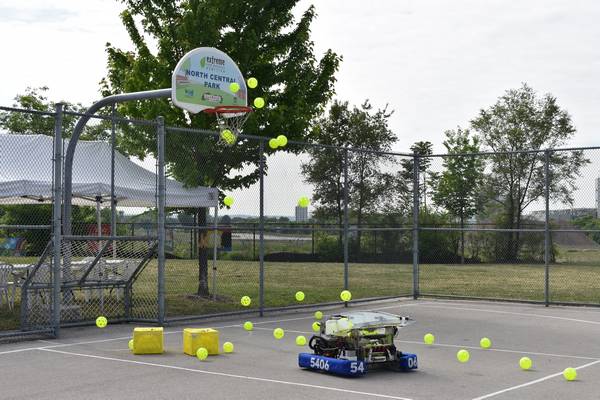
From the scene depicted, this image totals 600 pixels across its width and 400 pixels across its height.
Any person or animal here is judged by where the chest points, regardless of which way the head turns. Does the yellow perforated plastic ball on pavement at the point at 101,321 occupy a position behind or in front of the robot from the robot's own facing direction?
behind

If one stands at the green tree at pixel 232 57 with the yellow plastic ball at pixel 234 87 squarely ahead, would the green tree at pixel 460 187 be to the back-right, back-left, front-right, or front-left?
back-left

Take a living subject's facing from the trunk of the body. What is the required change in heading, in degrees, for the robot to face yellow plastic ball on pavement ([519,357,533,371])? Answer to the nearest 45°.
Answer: approximately 45° to its left

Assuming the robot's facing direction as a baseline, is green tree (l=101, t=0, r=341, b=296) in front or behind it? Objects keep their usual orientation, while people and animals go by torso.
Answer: behind

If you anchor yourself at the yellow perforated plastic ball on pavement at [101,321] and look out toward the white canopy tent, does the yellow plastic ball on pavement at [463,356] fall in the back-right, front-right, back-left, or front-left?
back-right

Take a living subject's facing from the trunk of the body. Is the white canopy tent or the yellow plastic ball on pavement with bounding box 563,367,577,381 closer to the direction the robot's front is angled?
the yellow plastic ball on pavement

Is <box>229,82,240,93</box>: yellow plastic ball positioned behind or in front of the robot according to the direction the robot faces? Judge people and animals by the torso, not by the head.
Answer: behind
